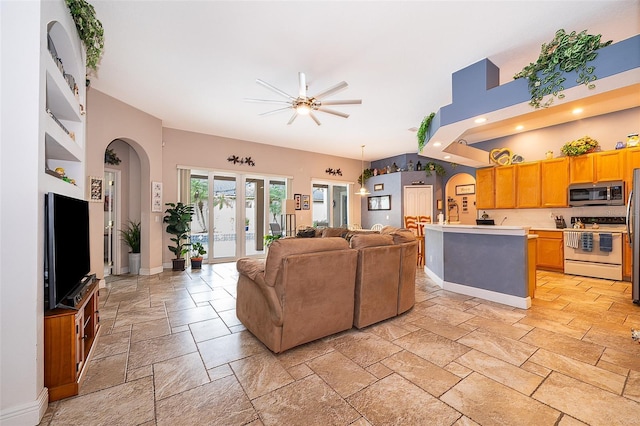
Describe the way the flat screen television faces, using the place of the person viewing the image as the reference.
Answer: facing to the right of the viewer

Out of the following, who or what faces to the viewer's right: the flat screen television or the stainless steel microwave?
the flat screen television

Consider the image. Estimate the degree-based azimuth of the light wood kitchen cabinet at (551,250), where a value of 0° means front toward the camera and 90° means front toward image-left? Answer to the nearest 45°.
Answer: approximately 0°

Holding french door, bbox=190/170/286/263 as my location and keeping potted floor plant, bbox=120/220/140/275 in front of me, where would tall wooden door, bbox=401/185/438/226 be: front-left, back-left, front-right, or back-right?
back-left

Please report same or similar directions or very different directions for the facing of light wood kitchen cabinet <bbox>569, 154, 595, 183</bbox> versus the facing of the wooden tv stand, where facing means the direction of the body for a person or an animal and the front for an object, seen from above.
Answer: very different directions

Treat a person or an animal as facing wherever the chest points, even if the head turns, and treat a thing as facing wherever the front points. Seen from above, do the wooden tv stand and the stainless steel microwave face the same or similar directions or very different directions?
very different directions

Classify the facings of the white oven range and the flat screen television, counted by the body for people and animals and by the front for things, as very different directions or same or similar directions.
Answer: very different directions

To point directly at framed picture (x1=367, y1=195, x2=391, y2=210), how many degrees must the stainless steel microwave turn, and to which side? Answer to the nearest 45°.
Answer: approximately 90° to its right
